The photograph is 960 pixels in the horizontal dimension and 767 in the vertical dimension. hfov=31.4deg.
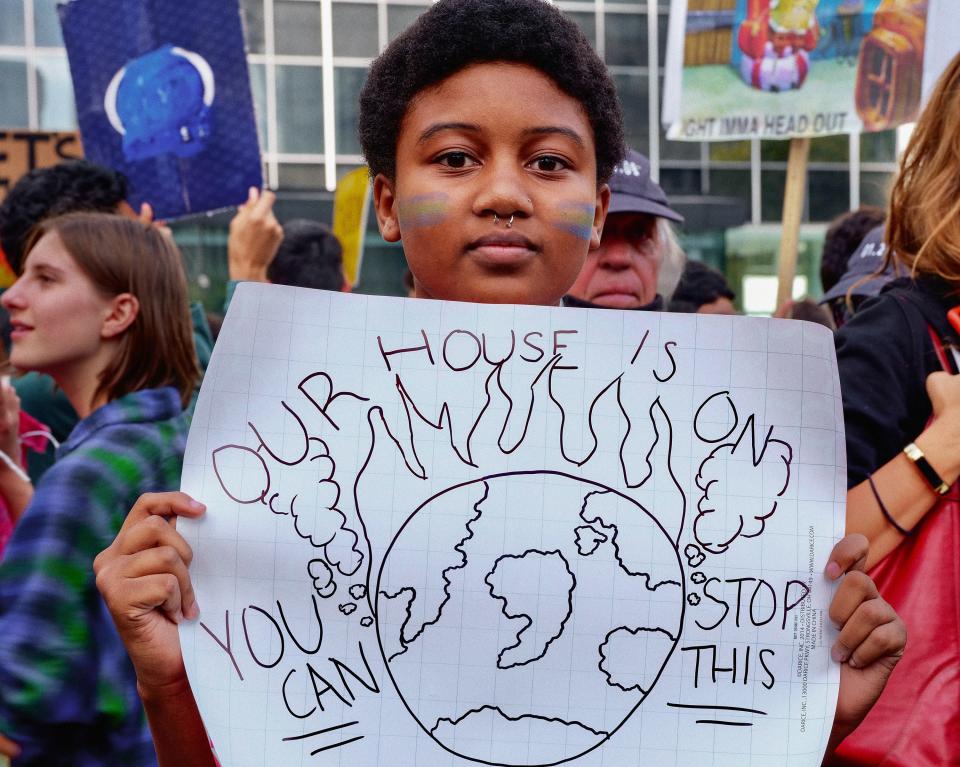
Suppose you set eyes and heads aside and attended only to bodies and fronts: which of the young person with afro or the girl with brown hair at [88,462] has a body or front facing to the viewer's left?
the girl with brown hair

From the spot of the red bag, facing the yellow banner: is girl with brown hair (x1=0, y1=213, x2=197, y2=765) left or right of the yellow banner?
left

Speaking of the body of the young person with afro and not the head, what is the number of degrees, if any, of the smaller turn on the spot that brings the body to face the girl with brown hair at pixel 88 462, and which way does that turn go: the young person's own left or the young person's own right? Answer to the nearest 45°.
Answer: approximately 135° to the young person's own right

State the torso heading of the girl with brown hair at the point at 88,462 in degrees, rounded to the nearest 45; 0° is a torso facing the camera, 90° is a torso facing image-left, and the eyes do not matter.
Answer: approximately 90°

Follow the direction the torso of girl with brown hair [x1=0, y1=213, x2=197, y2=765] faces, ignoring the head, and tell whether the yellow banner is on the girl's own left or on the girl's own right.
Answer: on the girl's own right

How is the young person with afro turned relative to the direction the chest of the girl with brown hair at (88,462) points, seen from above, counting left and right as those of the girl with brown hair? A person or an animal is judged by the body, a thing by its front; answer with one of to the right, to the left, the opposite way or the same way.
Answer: to the left

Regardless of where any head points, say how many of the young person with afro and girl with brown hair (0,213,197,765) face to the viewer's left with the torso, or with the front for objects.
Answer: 1

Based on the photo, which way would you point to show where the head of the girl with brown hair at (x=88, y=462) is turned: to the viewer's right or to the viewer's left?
to the viewer's left

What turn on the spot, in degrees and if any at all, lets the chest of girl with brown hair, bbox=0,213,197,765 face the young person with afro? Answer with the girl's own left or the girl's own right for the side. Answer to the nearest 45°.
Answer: approximately 135° to the girl's own left

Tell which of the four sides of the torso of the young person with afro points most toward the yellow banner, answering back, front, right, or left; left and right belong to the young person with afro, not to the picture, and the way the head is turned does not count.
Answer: back

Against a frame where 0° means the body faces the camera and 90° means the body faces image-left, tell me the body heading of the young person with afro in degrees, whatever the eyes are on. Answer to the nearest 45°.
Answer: approximately 0°

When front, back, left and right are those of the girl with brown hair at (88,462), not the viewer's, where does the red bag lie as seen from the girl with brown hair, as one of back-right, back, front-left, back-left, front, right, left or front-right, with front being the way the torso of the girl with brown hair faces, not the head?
back-left

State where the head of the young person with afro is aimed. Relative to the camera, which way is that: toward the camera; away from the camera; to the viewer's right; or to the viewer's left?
toward the camera
